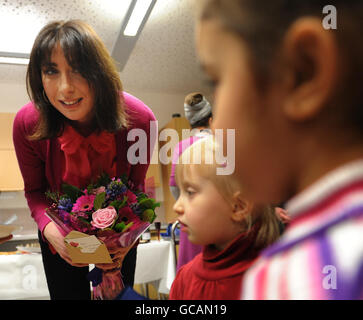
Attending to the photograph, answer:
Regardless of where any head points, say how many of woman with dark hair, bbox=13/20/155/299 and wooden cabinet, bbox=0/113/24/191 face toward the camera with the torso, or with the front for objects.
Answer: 2

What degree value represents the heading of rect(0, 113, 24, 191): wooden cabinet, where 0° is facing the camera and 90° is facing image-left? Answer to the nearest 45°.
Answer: approximately 0°

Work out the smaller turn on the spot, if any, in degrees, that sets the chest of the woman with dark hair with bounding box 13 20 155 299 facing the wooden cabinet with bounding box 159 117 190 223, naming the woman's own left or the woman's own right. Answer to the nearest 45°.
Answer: approximately 180°

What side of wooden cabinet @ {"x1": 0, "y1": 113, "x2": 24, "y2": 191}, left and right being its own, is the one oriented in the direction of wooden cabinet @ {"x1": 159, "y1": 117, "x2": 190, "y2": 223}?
left

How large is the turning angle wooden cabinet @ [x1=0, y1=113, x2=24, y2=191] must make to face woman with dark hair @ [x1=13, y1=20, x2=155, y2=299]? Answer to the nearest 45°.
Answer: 0° — it already faces them
